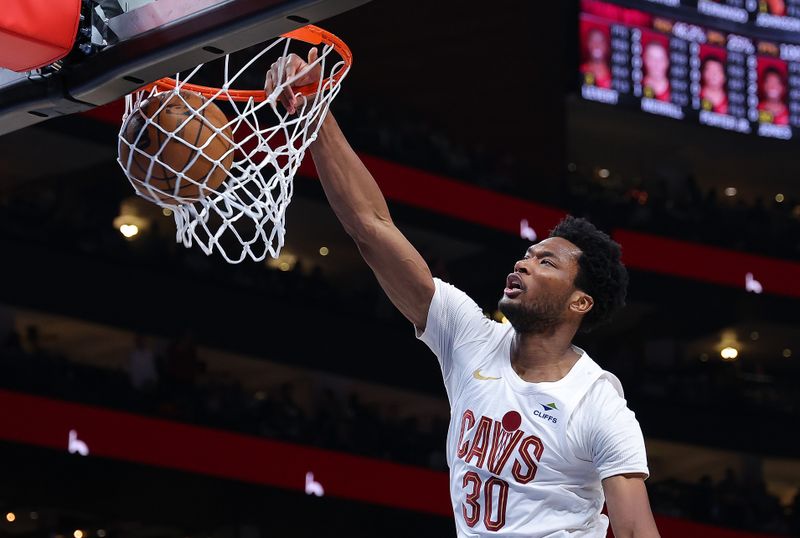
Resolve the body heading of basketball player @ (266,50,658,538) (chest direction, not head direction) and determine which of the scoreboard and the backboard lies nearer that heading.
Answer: the backboard

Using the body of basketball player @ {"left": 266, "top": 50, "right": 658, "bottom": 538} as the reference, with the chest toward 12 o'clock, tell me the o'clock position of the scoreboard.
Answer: The scoreboard is roughly at 5 o'clock from the basketball player.

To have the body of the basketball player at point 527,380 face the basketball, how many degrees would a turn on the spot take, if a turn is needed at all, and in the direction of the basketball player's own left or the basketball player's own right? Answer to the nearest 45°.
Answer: approximately 45° to the basketball player's own right

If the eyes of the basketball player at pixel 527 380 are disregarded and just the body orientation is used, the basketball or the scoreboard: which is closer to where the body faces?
the basketball

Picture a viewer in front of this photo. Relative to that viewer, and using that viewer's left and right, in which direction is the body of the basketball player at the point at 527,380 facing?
facing the viewer and to the left of the viewer

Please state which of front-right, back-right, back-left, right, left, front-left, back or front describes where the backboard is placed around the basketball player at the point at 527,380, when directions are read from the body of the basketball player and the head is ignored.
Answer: front
